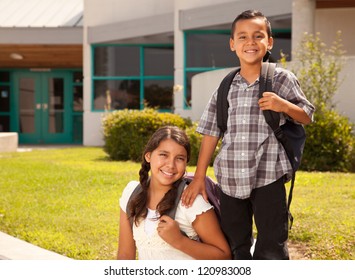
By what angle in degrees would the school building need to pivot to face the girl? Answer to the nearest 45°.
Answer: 0° — it already faces them

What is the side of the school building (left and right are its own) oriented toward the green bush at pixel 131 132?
front

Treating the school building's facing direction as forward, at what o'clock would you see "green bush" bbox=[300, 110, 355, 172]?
The green bush is roughly at 11 o'clock from the school building.

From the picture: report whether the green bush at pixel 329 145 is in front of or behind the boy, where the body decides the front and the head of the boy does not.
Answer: behind

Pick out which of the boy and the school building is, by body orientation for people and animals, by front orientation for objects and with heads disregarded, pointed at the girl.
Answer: the school building

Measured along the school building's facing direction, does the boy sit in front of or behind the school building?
in front

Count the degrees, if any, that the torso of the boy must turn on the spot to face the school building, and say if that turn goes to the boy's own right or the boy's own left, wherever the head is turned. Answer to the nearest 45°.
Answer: approximately 180°

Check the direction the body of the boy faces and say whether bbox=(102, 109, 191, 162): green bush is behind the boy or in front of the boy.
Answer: behind

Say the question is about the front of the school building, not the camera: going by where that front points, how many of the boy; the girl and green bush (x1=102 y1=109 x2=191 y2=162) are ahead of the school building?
3

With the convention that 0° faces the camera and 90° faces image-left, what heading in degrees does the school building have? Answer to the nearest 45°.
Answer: approximately 0°

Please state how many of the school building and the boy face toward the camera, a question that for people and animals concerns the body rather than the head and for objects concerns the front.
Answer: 2
